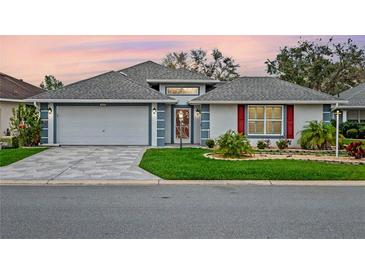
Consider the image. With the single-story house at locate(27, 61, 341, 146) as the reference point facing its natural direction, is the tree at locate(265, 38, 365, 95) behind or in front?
behind

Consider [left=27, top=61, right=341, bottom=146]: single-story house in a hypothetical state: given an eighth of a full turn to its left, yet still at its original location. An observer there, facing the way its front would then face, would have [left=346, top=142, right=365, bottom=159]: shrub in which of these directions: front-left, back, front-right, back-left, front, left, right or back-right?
front

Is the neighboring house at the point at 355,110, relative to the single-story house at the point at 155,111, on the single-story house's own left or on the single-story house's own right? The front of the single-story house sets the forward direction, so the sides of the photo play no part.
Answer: on the single-story house's own left

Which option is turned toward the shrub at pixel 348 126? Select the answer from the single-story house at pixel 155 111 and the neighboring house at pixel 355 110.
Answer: the neighboring house

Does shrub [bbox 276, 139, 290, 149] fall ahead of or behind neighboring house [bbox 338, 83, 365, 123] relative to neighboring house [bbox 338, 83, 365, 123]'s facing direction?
ahead

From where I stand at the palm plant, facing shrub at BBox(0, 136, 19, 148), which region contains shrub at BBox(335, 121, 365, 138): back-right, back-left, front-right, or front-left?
back-right

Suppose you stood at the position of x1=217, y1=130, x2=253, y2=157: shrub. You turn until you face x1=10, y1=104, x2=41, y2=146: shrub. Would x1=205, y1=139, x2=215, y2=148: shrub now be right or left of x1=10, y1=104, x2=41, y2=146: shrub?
right

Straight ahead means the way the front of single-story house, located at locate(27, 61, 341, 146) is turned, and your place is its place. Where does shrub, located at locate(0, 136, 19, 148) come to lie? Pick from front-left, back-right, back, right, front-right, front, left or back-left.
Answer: right

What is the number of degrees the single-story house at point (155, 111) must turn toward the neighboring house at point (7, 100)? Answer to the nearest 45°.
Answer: approximately 135° to its right

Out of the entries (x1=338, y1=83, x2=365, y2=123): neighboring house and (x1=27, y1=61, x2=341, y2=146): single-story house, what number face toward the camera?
2

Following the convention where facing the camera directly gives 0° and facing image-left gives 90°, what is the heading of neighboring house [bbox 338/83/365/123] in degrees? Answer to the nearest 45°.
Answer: approximately 0°

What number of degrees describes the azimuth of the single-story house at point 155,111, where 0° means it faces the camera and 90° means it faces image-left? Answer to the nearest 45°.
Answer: approximately 0°

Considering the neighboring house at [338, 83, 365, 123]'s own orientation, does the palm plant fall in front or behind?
in front

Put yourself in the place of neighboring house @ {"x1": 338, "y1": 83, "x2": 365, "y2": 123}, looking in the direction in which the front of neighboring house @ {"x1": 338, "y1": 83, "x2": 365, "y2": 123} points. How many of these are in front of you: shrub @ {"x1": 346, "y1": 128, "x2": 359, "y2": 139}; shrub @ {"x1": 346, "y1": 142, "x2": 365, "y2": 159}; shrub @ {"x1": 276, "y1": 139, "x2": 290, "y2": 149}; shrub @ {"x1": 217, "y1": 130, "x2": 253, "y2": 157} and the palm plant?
5

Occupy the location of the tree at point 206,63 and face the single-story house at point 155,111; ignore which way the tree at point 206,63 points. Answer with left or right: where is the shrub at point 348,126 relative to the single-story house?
left

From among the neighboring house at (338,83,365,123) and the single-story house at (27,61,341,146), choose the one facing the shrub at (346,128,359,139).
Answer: the neighboring house
